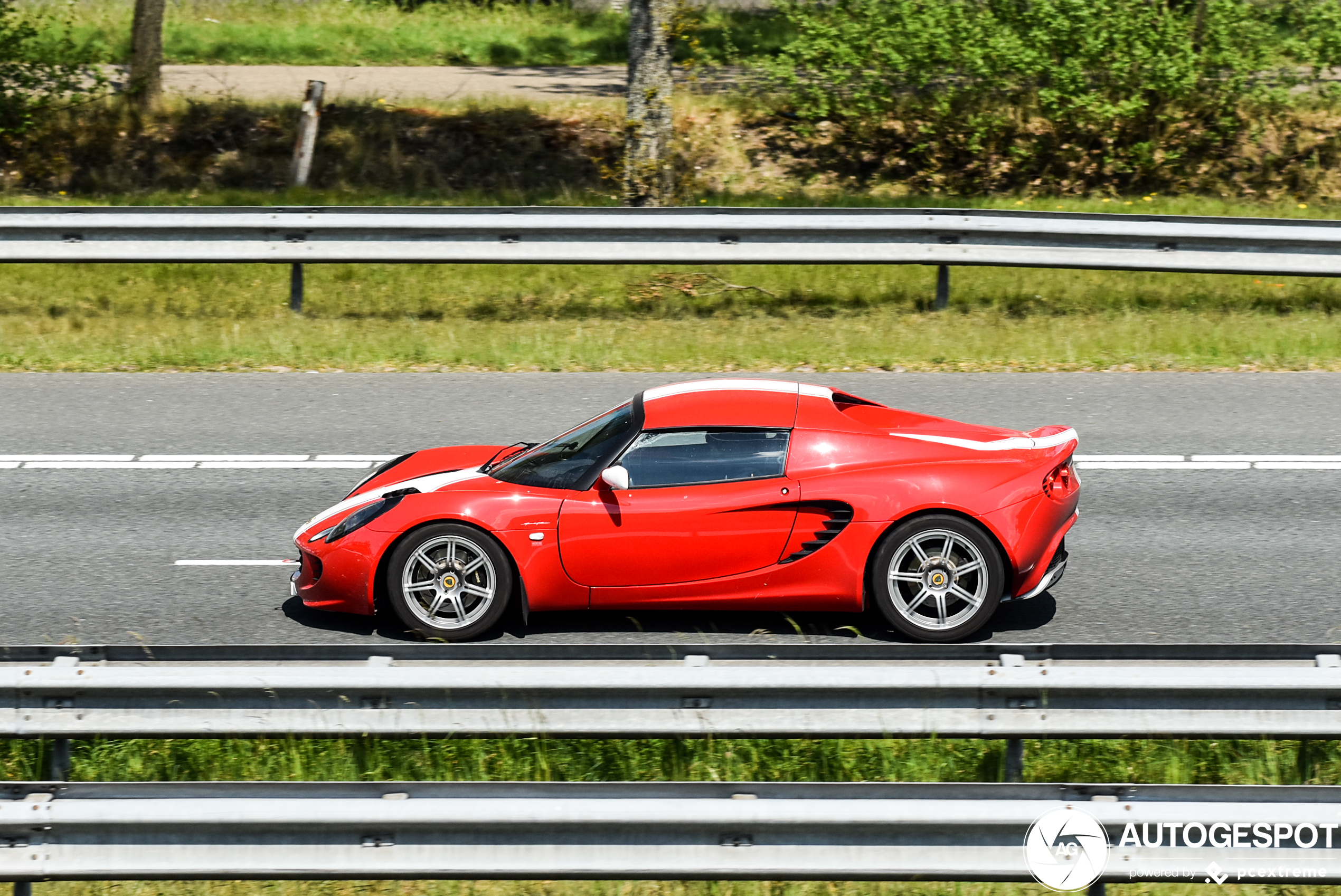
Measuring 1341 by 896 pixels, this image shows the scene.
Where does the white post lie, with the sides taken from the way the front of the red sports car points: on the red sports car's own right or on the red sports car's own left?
on the red sports car's own right

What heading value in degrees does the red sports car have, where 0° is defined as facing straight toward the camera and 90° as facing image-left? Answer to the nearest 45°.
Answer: approximately 90°

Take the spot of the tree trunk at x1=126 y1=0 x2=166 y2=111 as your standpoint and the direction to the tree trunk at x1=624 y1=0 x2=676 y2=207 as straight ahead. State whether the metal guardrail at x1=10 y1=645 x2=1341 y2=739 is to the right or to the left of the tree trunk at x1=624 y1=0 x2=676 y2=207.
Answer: right

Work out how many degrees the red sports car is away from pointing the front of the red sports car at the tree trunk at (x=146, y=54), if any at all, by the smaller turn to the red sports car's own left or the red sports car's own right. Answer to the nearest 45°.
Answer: approximately 45° to the red sports car's own right

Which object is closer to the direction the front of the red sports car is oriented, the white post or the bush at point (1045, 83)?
the white post

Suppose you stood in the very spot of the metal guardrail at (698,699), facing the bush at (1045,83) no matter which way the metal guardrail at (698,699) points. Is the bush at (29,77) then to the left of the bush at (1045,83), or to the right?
left

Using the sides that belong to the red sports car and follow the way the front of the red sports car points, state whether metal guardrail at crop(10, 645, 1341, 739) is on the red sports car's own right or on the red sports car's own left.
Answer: on the red sports car's own left

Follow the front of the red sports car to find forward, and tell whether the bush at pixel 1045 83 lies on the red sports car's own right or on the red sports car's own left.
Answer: on the red sports car's own right

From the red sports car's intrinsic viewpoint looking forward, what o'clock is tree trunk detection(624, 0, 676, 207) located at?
The tree trunk is roughly at 3 o'clock from the red sports car.

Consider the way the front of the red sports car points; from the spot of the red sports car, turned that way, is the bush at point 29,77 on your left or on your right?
on your right

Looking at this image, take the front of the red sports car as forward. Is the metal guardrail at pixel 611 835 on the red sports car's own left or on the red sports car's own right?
on the red sports car's own left
